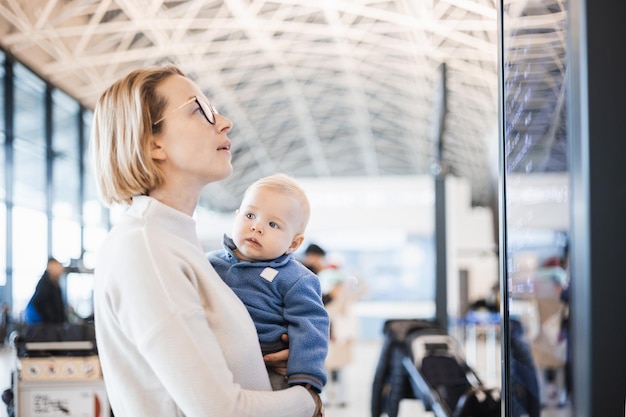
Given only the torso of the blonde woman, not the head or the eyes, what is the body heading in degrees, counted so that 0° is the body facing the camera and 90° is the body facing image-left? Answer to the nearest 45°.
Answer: approximately 270°

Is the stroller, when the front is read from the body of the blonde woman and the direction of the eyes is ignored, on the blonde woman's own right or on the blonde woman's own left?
on the blonde woman's own left

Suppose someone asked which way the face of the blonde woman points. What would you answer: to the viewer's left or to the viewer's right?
to the viewer's right

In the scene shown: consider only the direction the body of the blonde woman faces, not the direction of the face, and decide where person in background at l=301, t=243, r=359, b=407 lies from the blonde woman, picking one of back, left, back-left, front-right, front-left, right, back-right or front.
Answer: left

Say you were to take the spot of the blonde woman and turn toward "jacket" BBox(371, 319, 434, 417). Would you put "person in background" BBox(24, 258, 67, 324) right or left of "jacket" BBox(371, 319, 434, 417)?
left

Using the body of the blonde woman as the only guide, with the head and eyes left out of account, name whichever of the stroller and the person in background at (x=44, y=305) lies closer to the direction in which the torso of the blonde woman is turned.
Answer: the stroller

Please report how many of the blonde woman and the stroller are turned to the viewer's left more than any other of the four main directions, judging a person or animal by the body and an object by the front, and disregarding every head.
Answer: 0

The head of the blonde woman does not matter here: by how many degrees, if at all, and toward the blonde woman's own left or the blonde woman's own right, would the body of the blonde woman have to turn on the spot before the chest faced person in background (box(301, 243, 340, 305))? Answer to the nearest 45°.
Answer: approximately 90° to the blonde woman's own left

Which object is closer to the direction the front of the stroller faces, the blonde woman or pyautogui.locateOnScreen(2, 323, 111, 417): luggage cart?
the blonde woman
